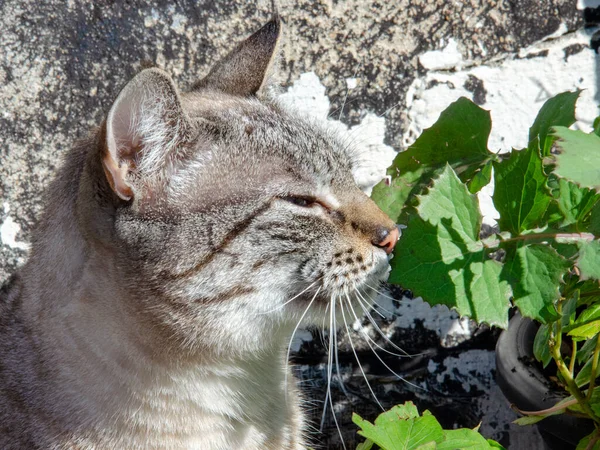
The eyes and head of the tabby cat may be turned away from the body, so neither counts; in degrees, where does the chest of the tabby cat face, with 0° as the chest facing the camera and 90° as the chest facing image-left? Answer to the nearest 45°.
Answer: approximately 270°

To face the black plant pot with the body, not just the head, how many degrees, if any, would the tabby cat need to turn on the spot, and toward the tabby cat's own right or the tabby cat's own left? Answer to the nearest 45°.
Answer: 0° — it already faces it
